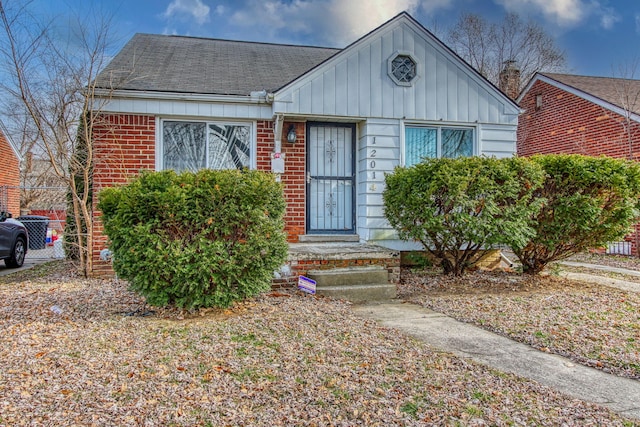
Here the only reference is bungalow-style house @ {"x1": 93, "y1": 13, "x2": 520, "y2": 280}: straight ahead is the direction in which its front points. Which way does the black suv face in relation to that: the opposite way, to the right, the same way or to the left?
the opposite way

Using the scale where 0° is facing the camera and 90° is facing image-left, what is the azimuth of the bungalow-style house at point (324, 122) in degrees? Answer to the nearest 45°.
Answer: approximately 0°

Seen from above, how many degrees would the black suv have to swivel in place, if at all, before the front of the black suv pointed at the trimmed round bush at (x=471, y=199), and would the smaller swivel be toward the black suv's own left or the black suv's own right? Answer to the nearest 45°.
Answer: approximately 90° to the black suv's own right

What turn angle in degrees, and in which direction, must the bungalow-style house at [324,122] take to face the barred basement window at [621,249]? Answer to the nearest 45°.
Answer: approximately 135° to its left

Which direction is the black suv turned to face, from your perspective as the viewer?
facing away from the viewer and to the right of the viewer

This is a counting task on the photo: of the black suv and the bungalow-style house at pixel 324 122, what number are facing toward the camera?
1

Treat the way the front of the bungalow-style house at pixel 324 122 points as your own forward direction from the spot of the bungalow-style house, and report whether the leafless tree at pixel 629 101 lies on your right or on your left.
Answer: on your left

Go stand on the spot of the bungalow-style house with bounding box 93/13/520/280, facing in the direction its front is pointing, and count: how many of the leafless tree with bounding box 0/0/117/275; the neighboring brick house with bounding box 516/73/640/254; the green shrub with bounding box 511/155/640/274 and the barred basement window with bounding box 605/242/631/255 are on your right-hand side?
1

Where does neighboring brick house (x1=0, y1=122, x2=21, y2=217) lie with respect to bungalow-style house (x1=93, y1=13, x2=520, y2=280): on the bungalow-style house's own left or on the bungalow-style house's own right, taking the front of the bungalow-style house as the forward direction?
on the bungalow-style house's own right

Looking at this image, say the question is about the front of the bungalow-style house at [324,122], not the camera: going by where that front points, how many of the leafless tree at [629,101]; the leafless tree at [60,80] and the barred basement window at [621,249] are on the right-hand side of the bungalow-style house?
1

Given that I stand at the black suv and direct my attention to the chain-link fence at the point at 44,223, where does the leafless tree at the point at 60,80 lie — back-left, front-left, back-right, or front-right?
back-right

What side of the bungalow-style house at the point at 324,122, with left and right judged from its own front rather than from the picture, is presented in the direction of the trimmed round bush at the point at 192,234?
front

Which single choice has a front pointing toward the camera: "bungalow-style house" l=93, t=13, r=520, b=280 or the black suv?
the bungalow-style house
